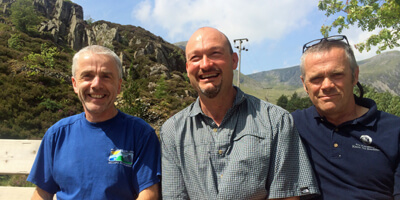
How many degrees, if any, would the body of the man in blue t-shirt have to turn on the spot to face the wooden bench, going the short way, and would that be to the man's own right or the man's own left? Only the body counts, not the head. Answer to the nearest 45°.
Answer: approximately 135° to the man's own right

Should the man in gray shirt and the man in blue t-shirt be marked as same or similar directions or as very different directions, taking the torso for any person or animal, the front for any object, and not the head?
same or similar directions

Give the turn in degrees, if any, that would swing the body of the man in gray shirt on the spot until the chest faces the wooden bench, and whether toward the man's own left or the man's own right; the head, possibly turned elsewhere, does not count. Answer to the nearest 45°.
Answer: approximately 90° to the man's own right

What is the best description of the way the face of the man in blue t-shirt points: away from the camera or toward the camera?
toward the camera

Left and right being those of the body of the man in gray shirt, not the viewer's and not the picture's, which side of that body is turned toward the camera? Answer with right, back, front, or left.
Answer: front

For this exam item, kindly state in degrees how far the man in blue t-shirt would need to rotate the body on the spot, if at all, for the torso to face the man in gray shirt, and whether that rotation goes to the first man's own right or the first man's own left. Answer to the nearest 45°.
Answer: approximately 45° to the first man's own left

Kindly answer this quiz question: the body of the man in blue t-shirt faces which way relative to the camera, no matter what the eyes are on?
toward the camera

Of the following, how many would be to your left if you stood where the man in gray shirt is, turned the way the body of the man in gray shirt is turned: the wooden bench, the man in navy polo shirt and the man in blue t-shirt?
1

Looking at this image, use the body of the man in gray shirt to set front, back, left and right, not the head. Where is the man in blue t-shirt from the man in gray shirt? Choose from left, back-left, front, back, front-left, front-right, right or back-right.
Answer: right

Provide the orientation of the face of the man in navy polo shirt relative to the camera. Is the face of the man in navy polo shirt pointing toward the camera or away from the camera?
toward the camera
